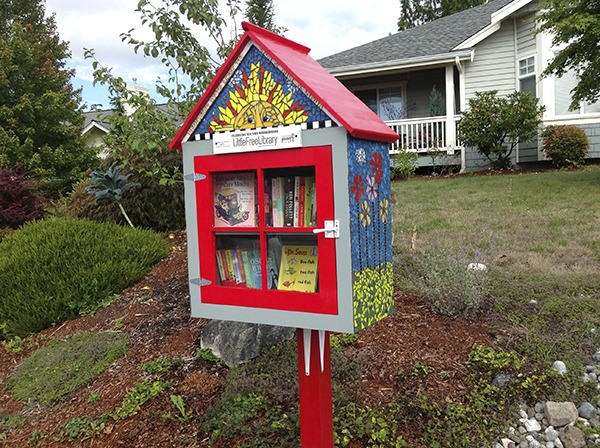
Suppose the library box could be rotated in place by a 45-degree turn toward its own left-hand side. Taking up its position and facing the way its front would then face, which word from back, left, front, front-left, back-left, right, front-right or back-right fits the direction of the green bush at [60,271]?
back-right

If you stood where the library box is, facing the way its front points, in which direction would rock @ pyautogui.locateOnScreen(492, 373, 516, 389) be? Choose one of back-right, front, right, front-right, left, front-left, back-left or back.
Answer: back

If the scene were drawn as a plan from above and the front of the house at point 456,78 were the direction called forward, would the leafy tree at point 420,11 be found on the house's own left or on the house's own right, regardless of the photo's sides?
on the house's own right

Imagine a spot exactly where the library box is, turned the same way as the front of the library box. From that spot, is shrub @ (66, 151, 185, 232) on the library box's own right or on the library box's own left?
on the library box's own right

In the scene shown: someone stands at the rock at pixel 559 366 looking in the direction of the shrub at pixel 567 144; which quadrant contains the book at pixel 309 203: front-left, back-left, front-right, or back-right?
back-left

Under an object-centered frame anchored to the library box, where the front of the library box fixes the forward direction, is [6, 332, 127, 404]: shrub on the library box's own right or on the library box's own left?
on the library box's own right

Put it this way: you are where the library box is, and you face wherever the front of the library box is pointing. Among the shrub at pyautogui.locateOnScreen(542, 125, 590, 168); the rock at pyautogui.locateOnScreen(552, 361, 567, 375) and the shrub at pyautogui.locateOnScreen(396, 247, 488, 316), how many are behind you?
3

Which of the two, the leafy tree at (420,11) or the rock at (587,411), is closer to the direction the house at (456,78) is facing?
the rock

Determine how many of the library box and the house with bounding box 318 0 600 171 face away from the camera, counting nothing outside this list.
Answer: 0

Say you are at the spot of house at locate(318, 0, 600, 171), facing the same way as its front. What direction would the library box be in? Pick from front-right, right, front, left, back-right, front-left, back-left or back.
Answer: front-left

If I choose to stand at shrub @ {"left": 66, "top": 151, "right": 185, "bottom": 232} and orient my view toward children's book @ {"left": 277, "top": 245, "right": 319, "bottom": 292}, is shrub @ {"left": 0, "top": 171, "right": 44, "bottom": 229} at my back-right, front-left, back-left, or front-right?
back-right

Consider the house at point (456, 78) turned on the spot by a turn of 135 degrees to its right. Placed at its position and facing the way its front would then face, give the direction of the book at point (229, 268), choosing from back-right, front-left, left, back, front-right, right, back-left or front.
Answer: back

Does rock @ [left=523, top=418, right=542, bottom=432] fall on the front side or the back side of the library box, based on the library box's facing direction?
on the back side

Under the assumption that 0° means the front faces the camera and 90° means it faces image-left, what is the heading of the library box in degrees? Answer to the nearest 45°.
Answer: approximately 45°

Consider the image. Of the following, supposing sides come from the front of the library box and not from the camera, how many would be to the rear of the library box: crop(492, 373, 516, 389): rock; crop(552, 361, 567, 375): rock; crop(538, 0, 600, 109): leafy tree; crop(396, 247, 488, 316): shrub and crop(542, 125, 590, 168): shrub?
5
